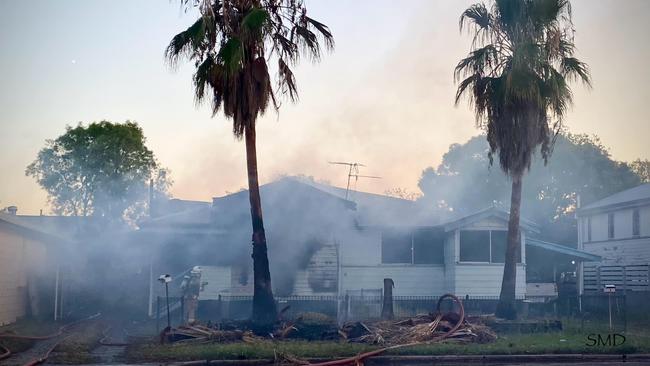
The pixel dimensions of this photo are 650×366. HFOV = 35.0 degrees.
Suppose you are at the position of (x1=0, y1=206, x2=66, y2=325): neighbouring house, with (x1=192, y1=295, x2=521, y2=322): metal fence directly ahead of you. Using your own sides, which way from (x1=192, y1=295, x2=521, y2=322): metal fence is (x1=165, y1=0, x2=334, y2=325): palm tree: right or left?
right

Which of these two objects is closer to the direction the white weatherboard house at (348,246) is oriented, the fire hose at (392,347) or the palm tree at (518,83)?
the fire hose

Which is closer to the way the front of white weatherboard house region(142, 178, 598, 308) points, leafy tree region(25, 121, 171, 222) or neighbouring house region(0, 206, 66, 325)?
the neighbouring house

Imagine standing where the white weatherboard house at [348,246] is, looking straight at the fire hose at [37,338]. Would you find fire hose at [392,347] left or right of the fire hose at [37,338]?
left

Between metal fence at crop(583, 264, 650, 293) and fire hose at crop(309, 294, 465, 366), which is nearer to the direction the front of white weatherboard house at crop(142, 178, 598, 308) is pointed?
the fire hose

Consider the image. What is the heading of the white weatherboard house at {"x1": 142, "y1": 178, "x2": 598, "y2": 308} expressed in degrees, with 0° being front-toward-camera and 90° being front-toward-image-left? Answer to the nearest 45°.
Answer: approximately 0°

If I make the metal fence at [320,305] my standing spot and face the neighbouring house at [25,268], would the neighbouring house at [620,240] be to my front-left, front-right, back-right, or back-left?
back-right

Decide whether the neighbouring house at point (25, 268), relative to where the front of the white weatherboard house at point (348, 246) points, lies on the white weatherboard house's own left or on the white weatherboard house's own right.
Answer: on the white weatherboard house's own right

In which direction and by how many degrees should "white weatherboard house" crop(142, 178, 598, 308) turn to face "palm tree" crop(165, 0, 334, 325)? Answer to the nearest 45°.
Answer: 0° — it already faces it

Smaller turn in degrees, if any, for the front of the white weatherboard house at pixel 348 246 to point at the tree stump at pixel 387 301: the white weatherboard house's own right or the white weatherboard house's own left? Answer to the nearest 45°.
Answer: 0° — it already faces it

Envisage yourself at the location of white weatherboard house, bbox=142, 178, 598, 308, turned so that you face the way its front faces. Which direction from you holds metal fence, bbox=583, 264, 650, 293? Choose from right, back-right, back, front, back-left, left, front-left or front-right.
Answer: back-left
